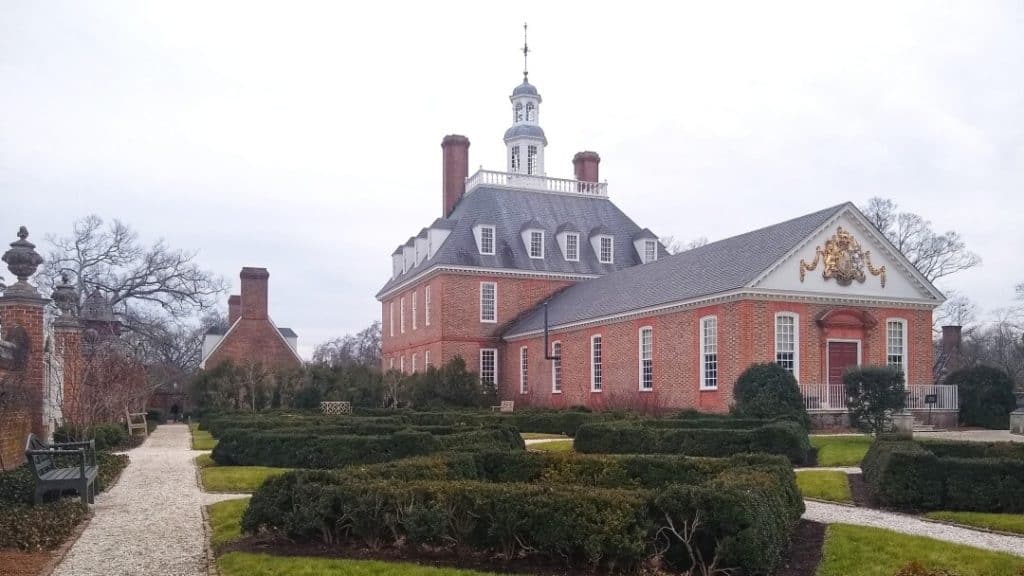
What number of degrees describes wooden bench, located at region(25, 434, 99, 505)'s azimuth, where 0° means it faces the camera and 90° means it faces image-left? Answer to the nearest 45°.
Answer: approximately 270°

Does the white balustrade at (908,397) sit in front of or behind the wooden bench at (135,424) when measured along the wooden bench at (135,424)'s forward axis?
in front

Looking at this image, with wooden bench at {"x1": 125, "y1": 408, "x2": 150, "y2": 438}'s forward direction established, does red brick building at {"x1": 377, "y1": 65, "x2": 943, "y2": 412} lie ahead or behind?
ahead

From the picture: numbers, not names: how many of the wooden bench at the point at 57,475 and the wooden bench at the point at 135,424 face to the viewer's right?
2

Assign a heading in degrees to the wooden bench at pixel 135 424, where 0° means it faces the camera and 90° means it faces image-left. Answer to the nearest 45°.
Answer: approximately 270°

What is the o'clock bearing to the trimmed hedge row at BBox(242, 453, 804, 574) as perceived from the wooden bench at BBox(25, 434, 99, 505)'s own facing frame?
The trimmed hedge row is roughly at 2 o'clock from the wooden bench.
